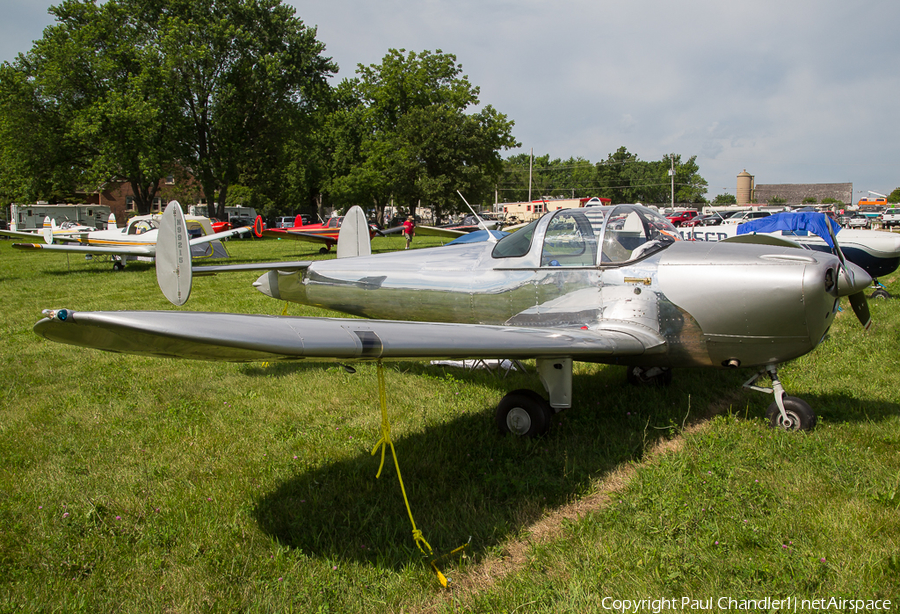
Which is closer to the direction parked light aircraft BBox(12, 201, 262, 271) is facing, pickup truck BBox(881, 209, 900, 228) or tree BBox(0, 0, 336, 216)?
the pickup truck

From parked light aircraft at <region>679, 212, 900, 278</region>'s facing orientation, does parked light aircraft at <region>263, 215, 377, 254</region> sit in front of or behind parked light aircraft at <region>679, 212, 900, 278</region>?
behind

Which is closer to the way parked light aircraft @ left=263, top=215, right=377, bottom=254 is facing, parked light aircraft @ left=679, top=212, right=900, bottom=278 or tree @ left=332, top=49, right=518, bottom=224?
the parked light aircraft

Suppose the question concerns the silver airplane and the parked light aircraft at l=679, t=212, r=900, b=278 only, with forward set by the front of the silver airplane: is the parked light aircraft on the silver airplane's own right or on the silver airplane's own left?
on the silver airplane's own left

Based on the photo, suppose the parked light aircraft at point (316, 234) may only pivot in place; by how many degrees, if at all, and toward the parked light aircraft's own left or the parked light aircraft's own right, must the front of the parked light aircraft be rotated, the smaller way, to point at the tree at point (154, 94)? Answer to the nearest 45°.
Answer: approximately 180°

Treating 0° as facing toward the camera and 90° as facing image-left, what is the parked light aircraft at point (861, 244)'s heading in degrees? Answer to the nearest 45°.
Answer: approximately 315°

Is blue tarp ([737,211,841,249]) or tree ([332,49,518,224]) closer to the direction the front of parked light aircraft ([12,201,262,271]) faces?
the blue tarp

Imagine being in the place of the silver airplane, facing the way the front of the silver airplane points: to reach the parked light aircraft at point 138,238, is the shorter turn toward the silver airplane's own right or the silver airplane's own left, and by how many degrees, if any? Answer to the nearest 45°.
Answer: approximately 180°

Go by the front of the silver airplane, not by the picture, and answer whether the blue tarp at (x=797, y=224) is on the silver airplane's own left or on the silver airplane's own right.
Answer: on the silver airplane's own left

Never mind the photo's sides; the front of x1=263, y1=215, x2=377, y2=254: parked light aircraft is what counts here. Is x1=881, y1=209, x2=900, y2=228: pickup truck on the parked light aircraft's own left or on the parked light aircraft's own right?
on the parked light aircraft's own left

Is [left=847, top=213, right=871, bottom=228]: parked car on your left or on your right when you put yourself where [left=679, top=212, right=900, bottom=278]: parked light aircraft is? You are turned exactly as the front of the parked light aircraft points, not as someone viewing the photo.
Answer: on your left

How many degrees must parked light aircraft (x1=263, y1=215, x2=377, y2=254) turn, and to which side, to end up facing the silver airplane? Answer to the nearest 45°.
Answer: approximately 45° to its right
